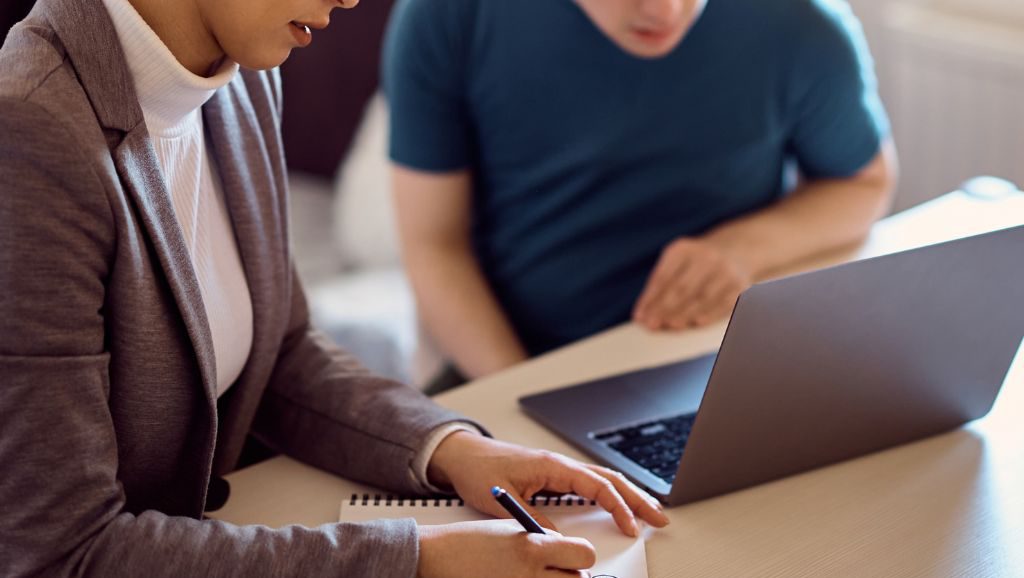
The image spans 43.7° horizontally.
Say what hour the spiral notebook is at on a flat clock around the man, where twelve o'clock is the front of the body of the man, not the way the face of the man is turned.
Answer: The spiral notebook is roughly at 12 o'clock from the man.

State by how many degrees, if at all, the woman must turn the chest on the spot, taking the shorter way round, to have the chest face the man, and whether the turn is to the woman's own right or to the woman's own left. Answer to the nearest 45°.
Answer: approximately 90° to the woman's own left

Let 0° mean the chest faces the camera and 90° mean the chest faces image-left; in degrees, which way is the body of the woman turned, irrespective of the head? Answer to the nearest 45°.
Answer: approximately 315°

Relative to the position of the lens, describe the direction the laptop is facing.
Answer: facing away from the viewer and to the left of the viewer

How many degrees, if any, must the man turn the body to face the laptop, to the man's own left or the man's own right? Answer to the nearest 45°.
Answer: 0° — they already face it

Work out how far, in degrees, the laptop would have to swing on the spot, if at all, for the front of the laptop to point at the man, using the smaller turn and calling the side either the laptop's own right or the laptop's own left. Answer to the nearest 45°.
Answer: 0° — it already faces them

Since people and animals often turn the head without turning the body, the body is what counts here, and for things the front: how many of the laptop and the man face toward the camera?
1

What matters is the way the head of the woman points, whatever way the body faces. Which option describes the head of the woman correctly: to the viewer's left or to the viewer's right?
to the viewer's right
